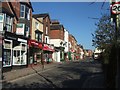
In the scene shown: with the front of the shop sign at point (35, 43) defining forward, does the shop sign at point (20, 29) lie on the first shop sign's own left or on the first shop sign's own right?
on the first shop sign's own right

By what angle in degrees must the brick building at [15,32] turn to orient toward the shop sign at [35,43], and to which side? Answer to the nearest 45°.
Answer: approximately 135° to its left

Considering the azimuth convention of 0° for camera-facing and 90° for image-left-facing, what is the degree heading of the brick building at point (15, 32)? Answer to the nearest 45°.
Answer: approximately 315°

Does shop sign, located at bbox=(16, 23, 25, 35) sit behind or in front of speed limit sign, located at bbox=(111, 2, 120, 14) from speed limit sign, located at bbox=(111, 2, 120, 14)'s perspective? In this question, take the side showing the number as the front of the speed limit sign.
behind

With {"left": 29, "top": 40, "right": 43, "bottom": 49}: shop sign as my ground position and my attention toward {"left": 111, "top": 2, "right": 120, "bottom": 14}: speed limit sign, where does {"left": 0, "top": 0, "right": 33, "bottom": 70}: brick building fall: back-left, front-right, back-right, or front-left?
front-right

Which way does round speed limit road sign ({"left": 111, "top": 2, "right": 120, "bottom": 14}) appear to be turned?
toward the camera

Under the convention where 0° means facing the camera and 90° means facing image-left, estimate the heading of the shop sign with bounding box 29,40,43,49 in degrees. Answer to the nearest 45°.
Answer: approximately 315°

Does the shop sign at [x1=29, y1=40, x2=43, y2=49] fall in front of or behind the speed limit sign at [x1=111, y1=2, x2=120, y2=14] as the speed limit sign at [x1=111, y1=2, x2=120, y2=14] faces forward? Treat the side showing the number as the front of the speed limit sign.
behind

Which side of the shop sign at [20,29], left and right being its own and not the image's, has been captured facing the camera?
front
